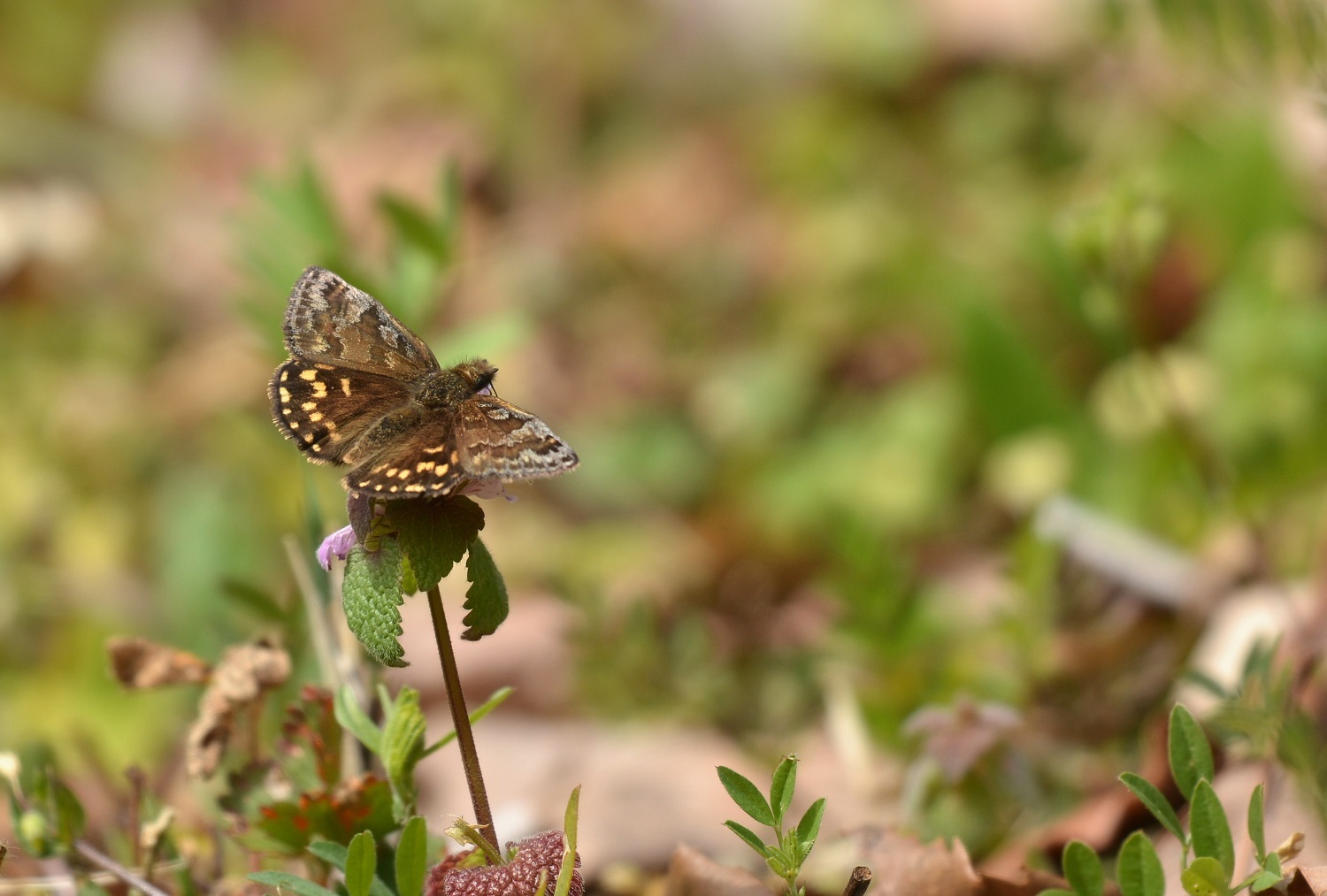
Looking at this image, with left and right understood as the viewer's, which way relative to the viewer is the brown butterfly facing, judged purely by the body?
facing away from the viewer and to the right of the viewer
